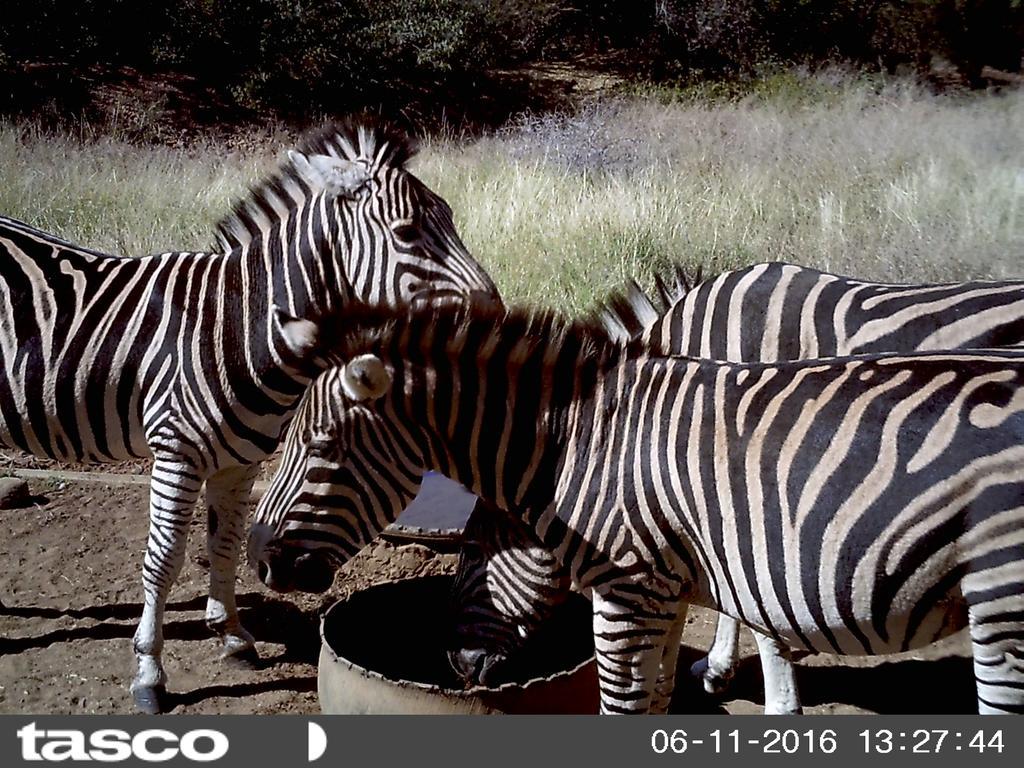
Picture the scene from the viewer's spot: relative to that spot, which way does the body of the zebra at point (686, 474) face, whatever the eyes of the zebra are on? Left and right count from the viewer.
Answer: facing to the left of the viewer

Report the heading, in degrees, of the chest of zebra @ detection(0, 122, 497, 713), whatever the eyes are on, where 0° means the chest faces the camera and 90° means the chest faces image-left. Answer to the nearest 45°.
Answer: approximately 270°

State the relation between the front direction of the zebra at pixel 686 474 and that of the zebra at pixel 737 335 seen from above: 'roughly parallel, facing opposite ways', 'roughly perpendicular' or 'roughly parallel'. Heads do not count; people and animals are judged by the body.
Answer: roughly parallel

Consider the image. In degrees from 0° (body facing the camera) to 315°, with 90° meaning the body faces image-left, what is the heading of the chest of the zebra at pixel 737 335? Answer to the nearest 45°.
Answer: approximately 90°

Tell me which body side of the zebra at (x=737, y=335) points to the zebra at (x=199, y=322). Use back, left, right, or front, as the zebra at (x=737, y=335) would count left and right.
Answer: front

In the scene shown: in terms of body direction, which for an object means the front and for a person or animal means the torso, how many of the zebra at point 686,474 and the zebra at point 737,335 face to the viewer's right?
0

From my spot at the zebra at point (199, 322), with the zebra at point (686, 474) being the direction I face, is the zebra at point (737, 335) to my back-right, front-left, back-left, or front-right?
front-left

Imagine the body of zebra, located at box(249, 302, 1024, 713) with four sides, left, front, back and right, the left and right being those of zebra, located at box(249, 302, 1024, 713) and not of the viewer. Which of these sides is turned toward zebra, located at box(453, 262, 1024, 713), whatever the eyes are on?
right

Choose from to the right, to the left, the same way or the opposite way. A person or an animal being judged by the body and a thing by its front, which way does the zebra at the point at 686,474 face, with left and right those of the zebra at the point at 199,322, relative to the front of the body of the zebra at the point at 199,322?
the opposite way

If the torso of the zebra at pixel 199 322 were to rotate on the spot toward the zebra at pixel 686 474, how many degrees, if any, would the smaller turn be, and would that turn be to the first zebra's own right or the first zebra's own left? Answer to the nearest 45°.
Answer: approximately 45° to the first zebra's own right

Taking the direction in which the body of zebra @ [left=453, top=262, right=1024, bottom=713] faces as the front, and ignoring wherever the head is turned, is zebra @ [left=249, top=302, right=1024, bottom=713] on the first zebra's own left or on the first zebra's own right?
on the first zebra's own left

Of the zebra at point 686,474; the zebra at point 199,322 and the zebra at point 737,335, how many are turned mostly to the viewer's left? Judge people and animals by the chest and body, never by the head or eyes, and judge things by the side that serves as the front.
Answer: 2
